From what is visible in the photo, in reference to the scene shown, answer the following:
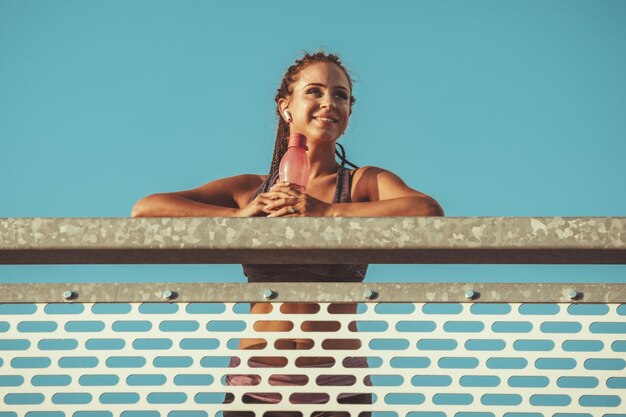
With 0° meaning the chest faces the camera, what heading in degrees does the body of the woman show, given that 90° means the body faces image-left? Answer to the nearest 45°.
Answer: approximately 0°
